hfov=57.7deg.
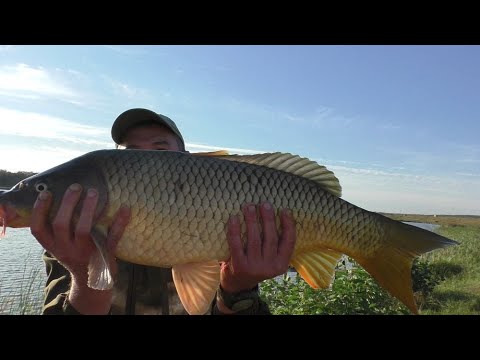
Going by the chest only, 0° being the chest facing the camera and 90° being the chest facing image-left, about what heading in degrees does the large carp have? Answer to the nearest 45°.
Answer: approximately 90°

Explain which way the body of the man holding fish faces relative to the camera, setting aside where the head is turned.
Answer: toward the camera
